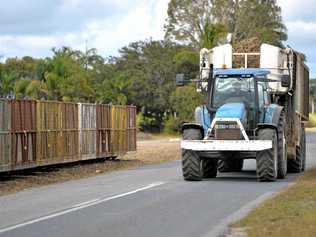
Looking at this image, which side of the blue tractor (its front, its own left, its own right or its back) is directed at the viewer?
front
